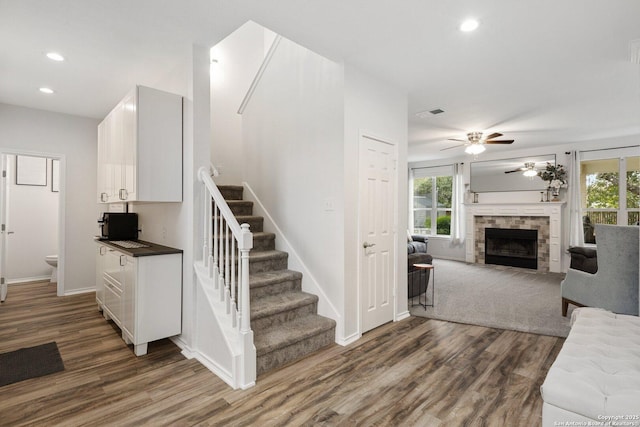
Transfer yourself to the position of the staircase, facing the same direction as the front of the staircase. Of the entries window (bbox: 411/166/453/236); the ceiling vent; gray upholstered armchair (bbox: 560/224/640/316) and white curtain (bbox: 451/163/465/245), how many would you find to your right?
0

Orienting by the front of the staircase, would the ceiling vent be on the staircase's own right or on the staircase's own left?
on the staircase's own left

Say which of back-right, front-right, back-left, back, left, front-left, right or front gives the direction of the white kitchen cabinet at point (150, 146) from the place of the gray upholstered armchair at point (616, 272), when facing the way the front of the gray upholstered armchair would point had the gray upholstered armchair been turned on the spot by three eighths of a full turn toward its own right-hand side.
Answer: back

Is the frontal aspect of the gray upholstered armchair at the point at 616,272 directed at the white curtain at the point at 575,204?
no

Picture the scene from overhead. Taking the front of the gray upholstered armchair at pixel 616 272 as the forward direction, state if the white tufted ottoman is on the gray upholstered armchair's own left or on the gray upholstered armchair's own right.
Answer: on the gray upholstered armchair's own left

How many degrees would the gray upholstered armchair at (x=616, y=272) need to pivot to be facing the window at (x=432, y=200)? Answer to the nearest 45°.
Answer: approximately 45° to its right

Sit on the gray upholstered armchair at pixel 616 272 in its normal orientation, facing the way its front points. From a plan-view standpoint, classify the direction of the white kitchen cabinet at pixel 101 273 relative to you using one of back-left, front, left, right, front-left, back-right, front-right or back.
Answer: front-left

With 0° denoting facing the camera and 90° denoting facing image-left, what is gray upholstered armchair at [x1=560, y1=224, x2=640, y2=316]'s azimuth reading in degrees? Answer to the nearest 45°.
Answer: approximately 90°

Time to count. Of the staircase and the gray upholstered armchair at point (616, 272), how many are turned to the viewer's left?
1
